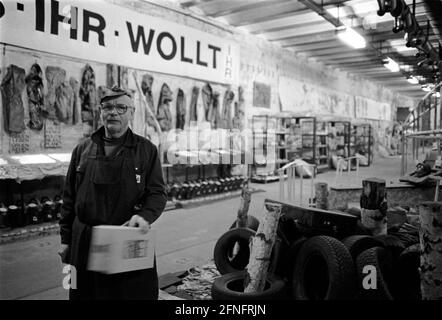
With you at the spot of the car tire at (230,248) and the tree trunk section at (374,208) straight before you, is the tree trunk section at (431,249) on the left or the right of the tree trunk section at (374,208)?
right

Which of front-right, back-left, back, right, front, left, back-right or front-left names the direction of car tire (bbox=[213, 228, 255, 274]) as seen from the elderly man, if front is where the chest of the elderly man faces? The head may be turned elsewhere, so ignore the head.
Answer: back-left

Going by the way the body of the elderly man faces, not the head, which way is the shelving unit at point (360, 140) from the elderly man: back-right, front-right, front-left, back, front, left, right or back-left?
back-left

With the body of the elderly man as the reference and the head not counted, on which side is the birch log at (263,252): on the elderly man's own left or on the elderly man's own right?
on the elderly man's own left

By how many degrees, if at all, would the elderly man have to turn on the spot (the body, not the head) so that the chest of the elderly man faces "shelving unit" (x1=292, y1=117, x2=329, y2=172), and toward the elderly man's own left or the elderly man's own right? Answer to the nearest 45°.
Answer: approximately 135° to the elderly man's own left

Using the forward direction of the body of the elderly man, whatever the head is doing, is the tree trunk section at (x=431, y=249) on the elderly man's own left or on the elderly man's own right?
on the elderly man's own left

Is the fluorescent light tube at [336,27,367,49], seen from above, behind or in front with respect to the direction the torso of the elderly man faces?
behind

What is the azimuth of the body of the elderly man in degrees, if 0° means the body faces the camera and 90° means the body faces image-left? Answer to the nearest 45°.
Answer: approximately 0°
